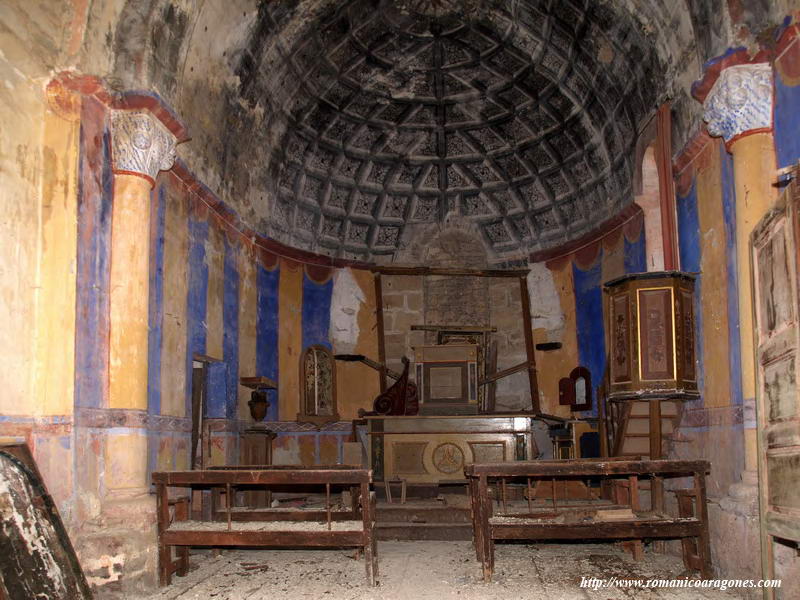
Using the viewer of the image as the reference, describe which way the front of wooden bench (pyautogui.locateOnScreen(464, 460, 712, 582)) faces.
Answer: facing away from the viewer

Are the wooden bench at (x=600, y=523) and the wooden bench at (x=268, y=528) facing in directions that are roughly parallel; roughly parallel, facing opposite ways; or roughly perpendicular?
roughly parallel

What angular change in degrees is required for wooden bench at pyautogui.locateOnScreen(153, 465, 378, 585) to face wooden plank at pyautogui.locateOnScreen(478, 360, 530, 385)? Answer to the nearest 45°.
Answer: approximately 45° to its right

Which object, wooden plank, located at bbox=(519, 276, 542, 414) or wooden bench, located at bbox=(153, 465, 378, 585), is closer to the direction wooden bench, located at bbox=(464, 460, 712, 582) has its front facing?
the wooden plank

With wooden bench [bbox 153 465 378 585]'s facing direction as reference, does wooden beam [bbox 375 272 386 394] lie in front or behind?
in front

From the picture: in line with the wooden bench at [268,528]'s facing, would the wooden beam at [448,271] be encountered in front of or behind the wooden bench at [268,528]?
in front

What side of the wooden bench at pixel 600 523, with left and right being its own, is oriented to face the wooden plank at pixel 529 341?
front

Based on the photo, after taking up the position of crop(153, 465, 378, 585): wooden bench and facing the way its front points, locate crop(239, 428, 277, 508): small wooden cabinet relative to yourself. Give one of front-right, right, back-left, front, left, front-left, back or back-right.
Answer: front

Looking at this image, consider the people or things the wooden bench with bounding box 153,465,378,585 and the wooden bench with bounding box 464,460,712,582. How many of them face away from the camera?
2

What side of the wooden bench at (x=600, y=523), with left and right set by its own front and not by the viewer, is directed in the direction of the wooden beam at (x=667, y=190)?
front

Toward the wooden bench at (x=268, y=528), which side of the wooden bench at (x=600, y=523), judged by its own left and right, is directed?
left

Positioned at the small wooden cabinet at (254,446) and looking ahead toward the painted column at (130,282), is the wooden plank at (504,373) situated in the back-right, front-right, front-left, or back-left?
back-left

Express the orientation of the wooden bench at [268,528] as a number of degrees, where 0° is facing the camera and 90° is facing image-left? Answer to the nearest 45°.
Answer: approximately 180°
